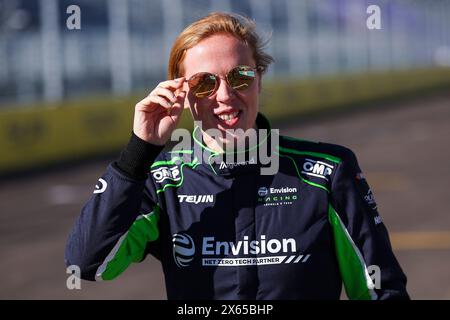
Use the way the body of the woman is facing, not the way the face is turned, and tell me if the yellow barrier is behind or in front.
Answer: behind

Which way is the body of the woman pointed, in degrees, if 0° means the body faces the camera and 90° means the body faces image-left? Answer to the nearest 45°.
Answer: approximately 0°
